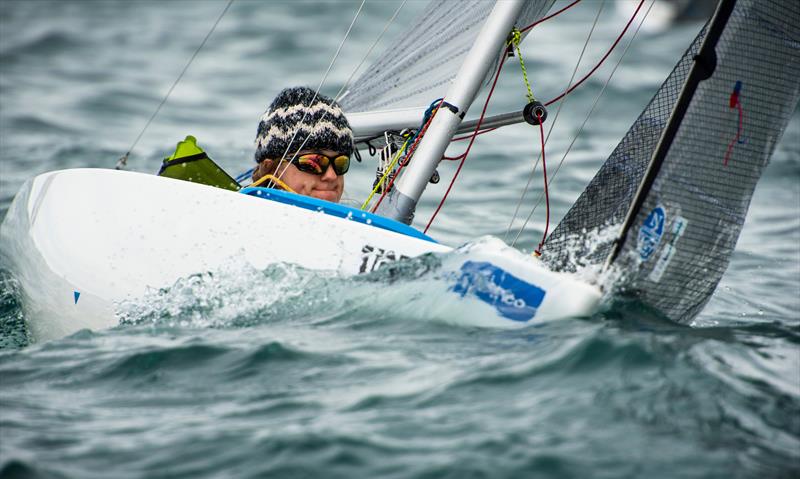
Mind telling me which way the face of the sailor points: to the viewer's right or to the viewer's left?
to the viewer's right

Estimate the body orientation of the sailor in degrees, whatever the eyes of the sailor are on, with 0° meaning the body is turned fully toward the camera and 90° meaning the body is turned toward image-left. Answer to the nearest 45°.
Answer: approximately 315°
